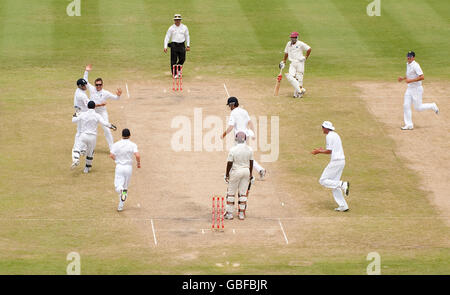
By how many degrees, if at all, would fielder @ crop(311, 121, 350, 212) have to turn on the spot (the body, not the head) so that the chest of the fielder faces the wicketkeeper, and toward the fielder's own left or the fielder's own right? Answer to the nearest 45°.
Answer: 0° — they already face them

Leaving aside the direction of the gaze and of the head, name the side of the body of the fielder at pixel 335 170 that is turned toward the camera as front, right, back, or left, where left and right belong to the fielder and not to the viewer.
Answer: left

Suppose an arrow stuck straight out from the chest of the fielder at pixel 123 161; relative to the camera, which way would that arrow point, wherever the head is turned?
away from the camera

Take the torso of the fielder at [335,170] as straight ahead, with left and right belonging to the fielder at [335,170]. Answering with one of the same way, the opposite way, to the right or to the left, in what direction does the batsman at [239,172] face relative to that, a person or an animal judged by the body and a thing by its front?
to the right

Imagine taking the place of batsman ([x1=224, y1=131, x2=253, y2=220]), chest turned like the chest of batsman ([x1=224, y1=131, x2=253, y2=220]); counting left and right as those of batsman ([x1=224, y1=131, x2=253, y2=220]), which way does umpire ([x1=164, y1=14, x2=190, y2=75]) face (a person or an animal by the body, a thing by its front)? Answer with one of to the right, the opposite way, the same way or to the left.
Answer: the opposite way

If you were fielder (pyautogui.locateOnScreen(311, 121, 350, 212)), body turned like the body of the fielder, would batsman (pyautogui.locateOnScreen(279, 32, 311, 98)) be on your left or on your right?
on your right

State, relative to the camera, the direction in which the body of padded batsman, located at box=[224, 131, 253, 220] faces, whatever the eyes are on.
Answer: away from the camera

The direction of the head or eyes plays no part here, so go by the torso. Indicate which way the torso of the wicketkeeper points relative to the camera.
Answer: away from the camera

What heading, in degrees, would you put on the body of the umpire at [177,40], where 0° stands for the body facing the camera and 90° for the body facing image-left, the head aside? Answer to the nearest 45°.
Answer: approximately 0°
